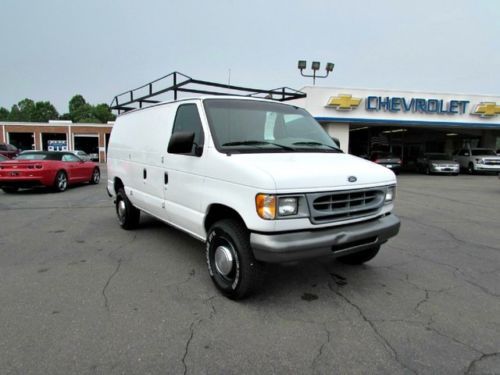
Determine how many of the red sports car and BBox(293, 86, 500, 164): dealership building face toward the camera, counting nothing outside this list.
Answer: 1

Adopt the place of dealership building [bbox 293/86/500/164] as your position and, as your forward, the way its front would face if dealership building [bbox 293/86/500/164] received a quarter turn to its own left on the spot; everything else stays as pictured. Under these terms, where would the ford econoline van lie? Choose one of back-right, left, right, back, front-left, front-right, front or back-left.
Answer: right

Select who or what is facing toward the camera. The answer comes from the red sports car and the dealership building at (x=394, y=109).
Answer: the dealership building

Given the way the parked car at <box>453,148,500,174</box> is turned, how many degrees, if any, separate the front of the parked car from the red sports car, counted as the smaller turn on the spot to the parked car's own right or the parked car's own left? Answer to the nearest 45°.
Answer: approximately 90° to the parked car's own right

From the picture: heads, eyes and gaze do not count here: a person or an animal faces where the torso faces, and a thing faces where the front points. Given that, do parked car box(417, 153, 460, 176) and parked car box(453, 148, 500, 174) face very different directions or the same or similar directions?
same or similar directions

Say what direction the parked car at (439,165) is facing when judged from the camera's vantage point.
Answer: facing the viewer and to the right of the viewer

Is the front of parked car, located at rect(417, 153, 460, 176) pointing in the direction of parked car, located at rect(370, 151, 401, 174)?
no

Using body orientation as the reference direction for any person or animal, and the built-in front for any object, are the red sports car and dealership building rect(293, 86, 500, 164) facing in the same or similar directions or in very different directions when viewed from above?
very different directions

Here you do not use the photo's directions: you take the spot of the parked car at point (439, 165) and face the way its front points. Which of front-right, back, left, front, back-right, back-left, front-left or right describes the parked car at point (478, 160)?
left

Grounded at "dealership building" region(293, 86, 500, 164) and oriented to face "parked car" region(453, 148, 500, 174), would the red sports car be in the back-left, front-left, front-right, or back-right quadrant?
back-right

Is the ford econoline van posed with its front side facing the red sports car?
no

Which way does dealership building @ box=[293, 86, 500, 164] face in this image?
toward the camera

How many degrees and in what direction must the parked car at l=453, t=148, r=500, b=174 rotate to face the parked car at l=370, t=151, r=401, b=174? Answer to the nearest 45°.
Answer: approximately 90° to its right
